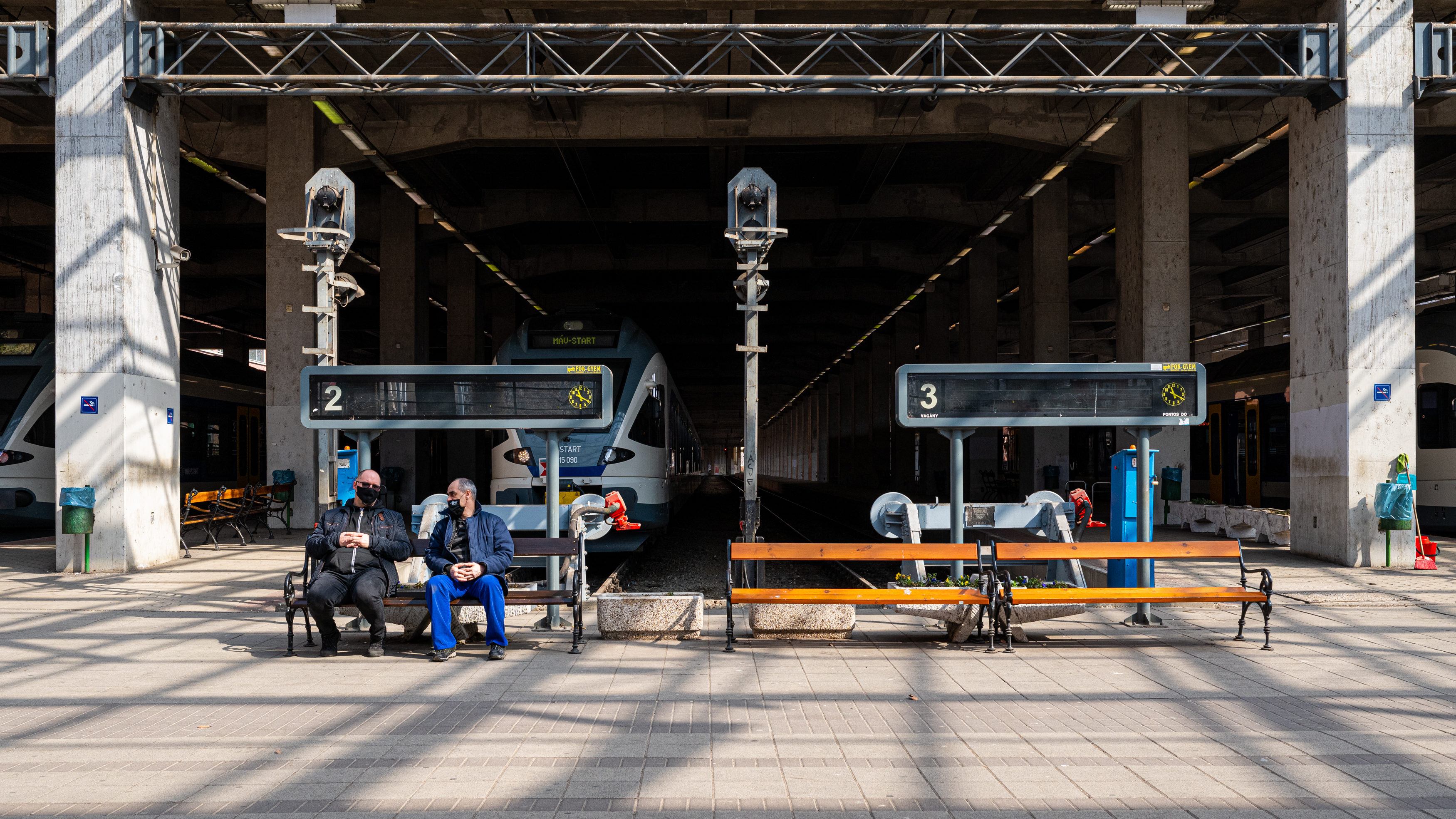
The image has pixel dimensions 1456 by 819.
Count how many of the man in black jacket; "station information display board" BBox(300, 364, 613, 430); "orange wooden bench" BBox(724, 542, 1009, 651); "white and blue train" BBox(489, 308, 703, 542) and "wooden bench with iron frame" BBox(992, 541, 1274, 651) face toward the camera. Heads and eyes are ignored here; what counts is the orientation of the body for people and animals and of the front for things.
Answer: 5

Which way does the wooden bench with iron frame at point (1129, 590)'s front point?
toward the camera

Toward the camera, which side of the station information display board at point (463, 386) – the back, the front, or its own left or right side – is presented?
front

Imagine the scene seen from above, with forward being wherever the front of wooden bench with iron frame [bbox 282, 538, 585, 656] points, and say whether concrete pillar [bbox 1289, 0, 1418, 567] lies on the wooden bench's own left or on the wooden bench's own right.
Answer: on the wooden bench's own left

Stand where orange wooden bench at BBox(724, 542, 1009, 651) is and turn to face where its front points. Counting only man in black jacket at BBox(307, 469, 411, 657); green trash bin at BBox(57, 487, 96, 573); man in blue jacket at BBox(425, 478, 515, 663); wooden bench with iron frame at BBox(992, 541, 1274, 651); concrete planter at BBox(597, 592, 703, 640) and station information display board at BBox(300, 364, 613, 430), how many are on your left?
1

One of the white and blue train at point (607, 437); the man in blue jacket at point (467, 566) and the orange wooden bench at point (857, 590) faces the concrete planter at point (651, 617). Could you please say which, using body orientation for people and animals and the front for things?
the white and blue train

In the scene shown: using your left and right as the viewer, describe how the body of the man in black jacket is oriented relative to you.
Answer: facing the viewer

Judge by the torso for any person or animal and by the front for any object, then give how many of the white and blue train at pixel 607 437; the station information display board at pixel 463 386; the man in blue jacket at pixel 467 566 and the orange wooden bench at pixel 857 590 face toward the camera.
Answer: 4

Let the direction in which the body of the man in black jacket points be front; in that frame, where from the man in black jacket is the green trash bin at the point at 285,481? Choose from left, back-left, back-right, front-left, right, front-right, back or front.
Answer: back

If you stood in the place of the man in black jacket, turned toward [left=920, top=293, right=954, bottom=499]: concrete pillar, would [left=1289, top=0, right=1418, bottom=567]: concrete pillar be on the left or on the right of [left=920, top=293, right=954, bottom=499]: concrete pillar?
right

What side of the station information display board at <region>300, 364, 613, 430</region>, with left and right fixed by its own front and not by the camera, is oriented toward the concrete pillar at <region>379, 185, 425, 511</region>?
back

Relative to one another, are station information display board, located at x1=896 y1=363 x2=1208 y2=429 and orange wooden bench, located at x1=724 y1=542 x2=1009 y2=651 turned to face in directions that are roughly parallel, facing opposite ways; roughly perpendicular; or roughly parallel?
roughly parallel
